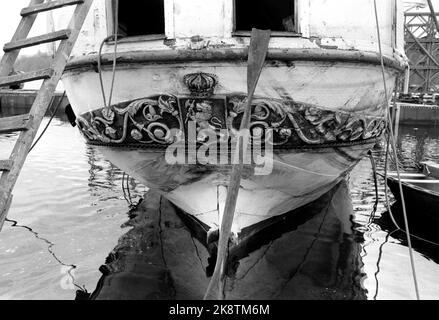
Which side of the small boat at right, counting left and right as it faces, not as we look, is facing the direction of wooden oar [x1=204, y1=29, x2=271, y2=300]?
left

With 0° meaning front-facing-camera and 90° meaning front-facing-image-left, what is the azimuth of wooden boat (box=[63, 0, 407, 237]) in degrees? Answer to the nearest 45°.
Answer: approximately 180°

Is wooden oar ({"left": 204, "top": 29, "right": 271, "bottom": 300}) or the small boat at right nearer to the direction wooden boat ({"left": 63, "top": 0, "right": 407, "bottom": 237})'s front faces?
the small boat at right

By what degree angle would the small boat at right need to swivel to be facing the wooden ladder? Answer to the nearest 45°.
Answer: approximately 45° to its left

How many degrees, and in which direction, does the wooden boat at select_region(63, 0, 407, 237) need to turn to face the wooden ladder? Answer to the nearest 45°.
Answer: approximately 135° to its left

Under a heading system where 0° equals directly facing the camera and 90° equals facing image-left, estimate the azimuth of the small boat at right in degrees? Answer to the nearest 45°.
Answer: approximately 90°

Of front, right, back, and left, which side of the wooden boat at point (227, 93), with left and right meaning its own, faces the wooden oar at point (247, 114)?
back

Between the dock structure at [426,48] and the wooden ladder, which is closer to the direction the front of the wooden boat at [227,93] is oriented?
the dock structure

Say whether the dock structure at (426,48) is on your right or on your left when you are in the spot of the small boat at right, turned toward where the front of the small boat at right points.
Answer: on your right

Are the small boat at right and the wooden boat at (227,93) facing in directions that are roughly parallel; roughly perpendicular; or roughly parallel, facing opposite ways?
roughly perpendicular
